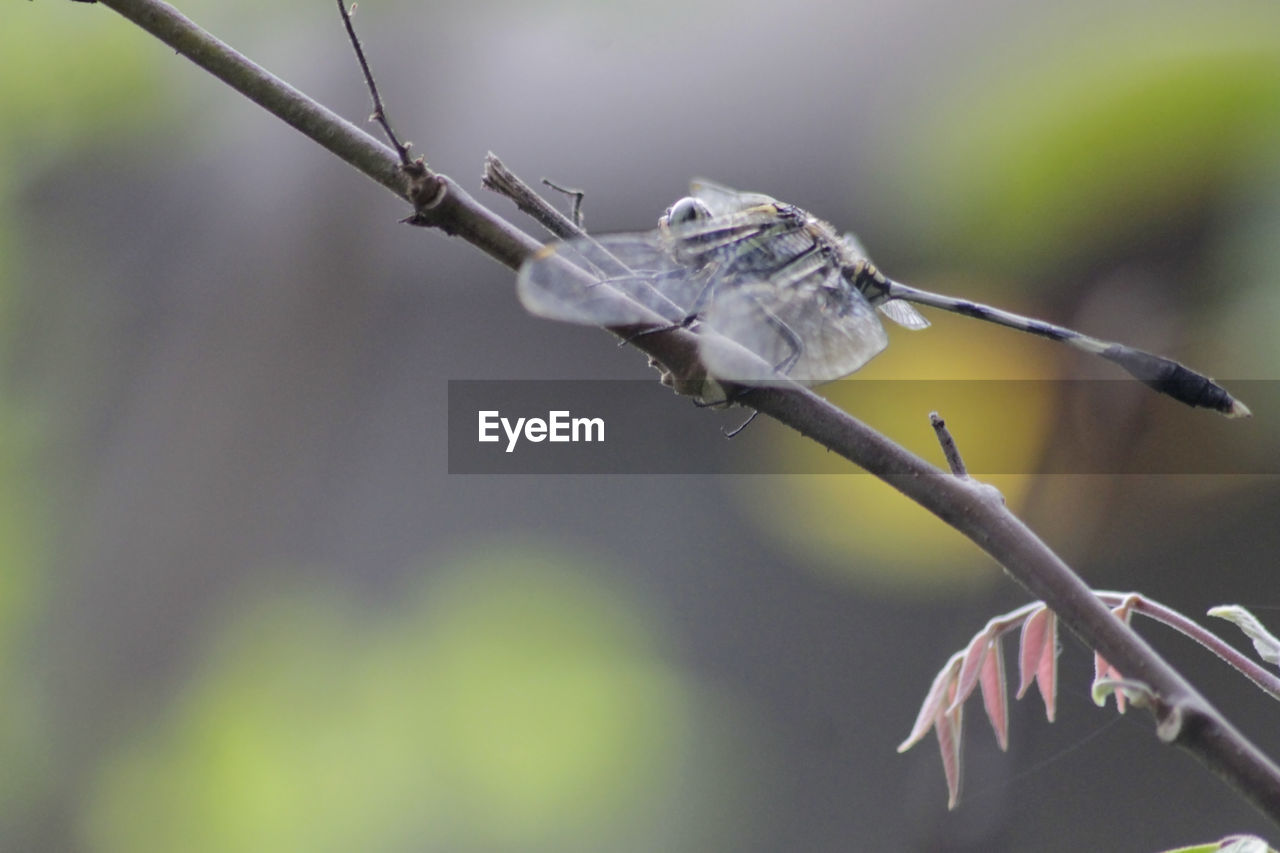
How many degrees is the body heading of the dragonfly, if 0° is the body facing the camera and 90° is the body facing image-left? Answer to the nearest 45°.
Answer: approximately 90°
